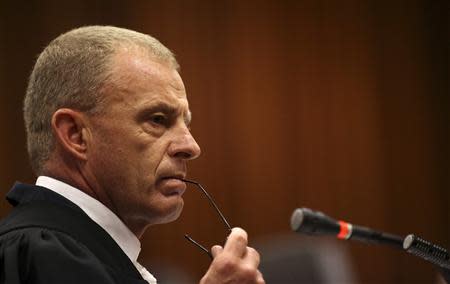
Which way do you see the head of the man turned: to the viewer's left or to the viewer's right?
to the viewer's right

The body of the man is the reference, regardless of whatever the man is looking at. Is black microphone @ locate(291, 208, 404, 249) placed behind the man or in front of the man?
in front

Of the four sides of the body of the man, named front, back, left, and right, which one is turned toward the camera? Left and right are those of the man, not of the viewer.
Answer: right
